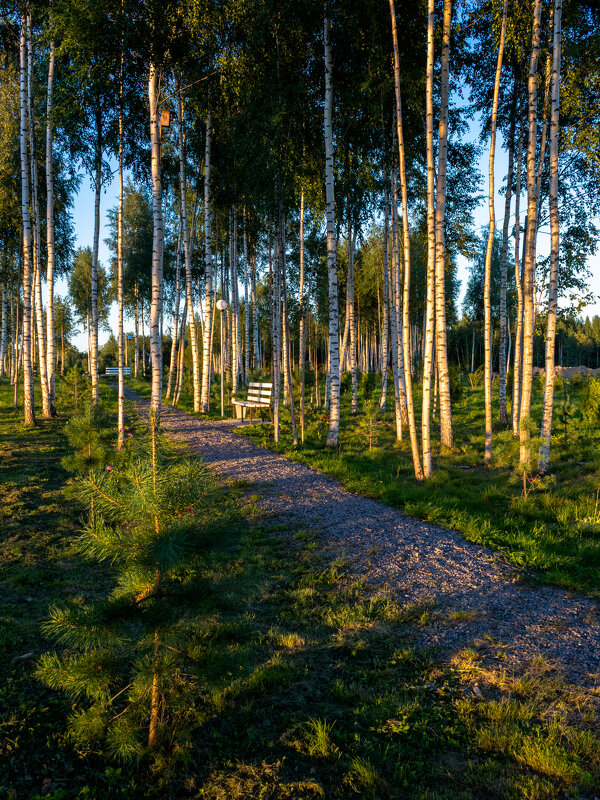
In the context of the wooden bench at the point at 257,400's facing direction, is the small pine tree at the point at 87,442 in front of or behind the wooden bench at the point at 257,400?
in front

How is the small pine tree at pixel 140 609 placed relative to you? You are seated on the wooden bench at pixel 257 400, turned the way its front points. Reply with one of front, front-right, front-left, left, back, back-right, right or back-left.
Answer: front-left

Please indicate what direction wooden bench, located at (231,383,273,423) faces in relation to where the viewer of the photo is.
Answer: facing the viewer and to the left of the viewer

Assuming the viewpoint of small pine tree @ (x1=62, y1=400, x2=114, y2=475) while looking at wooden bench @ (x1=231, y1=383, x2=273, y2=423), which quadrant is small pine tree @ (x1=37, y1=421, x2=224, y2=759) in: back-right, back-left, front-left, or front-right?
back-right
